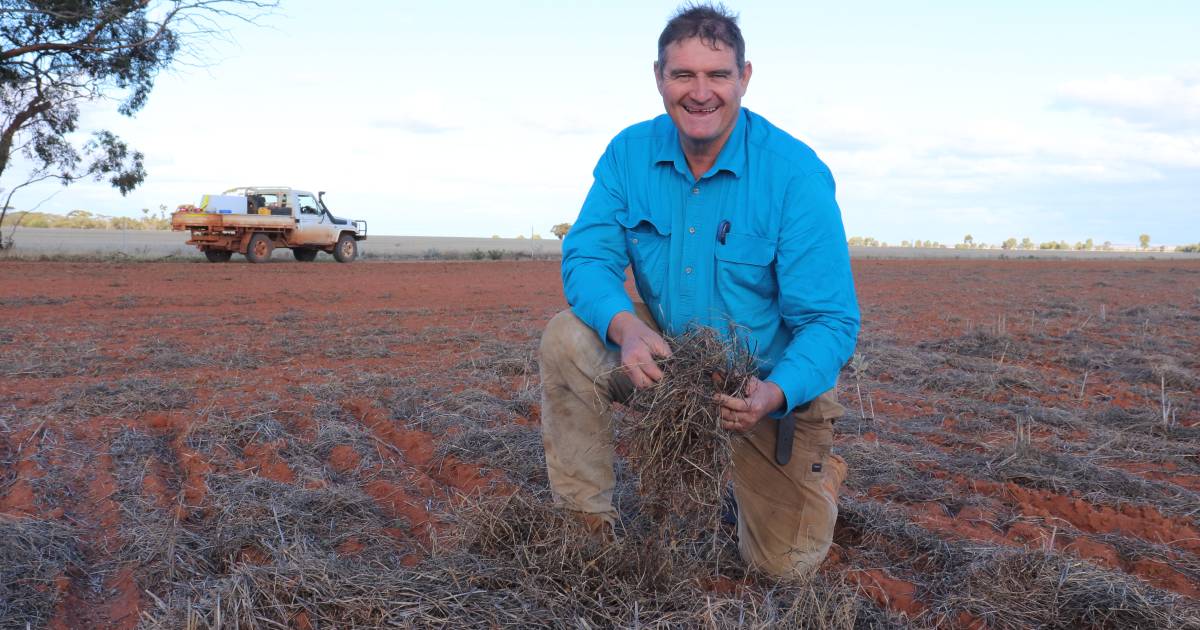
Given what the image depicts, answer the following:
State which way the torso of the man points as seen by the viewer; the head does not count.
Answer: toward the camera

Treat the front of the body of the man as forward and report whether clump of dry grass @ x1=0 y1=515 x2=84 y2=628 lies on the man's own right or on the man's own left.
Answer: on the man's own right

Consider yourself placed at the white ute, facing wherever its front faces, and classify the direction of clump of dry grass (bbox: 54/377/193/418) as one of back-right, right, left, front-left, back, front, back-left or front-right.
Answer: back-right

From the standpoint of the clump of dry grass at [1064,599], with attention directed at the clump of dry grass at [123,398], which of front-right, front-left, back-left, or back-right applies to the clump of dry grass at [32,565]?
front-left

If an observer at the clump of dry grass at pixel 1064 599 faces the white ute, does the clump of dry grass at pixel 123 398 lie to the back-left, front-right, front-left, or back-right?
front-left

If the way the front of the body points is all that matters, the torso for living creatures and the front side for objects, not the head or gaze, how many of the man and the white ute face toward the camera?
1

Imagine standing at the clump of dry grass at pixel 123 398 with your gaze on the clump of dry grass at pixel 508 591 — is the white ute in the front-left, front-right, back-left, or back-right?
back-left

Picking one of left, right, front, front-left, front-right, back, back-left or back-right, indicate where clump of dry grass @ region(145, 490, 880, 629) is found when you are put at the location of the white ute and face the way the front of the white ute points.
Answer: back-right

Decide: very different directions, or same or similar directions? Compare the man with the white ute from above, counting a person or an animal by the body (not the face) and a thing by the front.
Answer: very different directions

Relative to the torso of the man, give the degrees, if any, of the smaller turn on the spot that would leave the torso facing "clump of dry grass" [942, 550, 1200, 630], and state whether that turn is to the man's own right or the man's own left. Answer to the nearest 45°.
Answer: approximately 90° to the man's own left

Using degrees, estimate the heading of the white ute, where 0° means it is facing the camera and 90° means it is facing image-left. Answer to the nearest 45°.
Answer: approximately 225°
